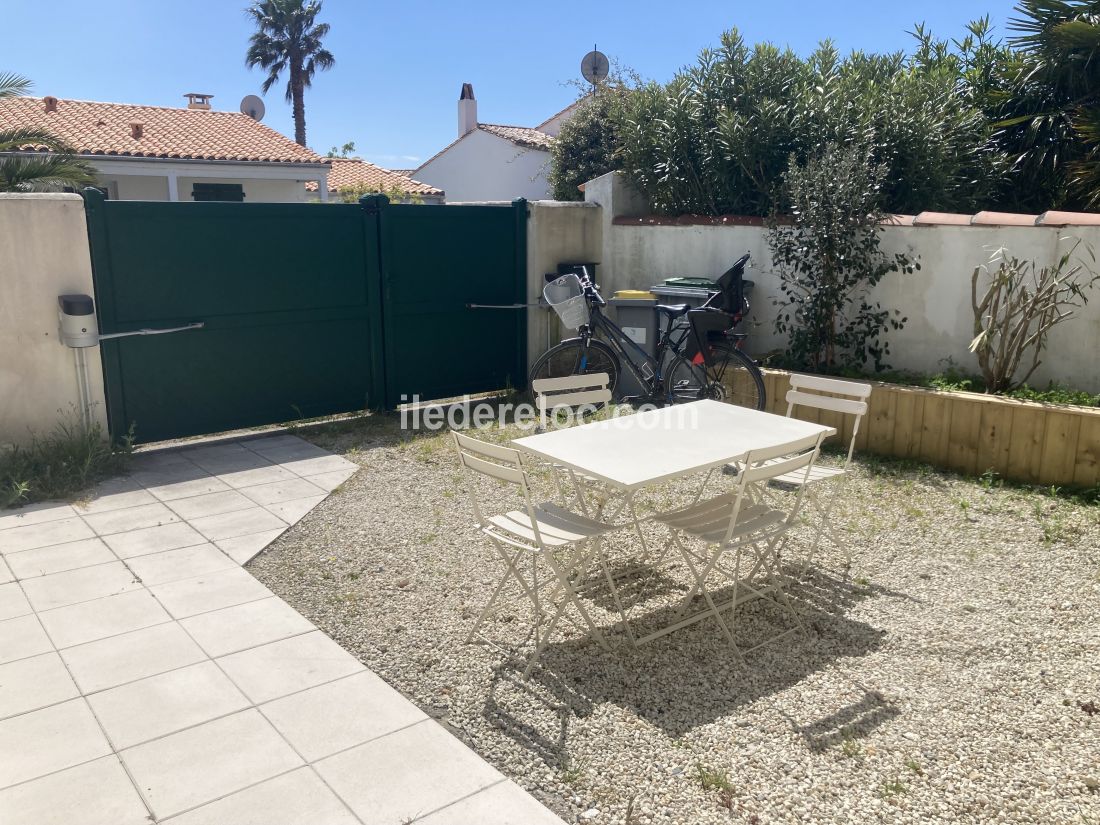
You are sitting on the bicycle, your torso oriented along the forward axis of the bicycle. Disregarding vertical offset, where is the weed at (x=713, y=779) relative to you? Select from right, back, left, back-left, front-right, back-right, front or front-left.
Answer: left

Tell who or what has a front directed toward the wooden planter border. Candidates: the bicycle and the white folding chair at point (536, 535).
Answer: the white folding chair

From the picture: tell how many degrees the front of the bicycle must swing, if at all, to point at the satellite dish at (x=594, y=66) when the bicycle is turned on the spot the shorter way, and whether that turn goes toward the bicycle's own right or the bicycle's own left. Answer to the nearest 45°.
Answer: approximately 90° to the bicycle's own right

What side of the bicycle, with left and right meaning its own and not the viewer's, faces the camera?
left

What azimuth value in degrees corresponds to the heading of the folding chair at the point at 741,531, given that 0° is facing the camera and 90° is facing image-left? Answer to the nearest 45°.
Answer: approximately 135°

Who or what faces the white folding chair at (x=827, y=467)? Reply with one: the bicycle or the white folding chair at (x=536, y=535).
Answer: the white folding chair at (x=536, y=535)

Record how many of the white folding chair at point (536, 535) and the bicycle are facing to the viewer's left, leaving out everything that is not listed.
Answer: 1

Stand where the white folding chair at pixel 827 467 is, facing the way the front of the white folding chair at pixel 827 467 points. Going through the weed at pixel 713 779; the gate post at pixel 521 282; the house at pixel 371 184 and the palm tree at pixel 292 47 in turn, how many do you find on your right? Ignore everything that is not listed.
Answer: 3

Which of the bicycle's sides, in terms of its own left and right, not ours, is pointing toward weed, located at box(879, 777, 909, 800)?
left

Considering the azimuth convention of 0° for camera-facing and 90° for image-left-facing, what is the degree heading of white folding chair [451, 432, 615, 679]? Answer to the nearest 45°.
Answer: approximately 225°

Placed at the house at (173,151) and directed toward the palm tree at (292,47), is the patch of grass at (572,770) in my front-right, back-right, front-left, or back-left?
back-right

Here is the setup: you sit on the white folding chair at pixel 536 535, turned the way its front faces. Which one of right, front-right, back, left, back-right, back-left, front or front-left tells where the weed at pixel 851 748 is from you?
right

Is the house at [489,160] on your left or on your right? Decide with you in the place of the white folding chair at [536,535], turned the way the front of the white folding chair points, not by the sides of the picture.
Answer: on your left

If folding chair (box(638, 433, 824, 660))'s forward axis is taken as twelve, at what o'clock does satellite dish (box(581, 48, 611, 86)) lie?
The satellite dish is roughly at 1 o'clock from the folding chair.

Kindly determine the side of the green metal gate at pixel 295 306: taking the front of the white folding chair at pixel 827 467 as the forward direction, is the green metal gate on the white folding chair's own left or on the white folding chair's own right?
on the white folding chair's own right

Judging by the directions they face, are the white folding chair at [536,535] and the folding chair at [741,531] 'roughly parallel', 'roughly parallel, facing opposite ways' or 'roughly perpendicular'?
roughly perpendicular

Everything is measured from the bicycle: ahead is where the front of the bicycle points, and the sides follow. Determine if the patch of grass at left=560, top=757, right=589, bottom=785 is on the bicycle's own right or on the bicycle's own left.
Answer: on the bicycle's own left

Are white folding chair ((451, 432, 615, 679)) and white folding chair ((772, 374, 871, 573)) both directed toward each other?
yes
